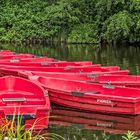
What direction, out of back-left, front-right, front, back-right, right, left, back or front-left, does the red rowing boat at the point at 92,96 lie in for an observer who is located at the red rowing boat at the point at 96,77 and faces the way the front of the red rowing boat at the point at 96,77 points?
left

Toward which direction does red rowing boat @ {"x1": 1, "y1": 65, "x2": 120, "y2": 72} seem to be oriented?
to the viewer's left

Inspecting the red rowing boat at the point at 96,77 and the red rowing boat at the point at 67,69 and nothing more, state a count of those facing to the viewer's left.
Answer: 2

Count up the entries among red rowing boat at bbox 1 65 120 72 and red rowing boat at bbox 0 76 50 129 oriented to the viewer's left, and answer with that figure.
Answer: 1

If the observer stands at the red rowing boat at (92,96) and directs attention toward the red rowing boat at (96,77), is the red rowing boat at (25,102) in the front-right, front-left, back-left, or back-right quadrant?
back-left

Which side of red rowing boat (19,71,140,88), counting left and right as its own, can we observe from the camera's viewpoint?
left

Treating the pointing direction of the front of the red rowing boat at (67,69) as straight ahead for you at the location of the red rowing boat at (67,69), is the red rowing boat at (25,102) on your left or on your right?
on your left

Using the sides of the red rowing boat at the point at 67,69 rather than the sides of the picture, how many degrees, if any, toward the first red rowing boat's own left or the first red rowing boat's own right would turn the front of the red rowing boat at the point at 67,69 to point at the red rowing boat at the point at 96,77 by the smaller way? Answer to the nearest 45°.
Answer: approximately 135° to the first red rowing boat's own left

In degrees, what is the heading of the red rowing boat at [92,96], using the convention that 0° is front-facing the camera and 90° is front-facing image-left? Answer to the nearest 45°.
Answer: approximately 135°
